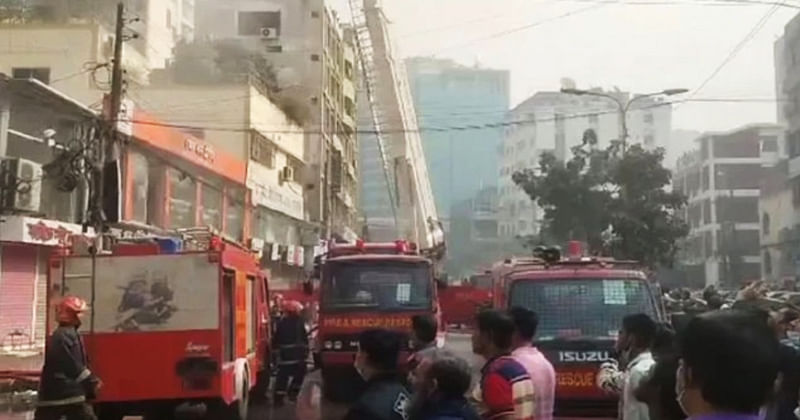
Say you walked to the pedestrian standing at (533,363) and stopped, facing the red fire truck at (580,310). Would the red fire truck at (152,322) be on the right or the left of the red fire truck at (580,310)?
left

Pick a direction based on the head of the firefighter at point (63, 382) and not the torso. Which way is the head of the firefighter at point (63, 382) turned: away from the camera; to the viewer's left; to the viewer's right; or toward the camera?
to the viewer's right

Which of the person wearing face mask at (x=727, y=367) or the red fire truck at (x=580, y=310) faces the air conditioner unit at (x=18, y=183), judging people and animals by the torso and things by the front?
the person wearing face mask

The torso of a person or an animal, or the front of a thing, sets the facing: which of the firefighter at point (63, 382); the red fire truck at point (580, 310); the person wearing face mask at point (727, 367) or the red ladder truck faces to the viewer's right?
the firefighter

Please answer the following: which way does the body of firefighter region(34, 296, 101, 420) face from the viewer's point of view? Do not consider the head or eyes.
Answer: to the viewer's right

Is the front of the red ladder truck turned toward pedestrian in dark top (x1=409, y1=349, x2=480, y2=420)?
yes

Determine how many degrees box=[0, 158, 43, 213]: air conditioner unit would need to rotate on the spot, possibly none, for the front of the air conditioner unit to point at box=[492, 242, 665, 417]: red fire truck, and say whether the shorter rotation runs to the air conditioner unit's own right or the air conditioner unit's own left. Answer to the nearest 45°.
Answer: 0° — it already faces it

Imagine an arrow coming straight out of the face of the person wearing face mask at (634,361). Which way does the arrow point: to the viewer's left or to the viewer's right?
to the viewer's left

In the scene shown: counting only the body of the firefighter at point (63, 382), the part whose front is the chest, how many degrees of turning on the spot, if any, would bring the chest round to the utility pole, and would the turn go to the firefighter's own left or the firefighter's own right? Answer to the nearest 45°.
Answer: approximately 90° to the firefighter's own left

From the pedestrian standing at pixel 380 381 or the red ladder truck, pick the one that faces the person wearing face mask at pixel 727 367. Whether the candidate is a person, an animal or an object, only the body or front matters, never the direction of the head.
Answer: the red ladder truck

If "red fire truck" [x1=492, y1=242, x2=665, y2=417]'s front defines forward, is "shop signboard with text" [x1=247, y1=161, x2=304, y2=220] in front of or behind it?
behind

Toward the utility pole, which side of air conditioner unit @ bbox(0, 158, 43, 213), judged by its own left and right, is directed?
left

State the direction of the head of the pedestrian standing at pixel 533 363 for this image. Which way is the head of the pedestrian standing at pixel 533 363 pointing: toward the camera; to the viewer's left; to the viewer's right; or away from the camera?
away from the camera

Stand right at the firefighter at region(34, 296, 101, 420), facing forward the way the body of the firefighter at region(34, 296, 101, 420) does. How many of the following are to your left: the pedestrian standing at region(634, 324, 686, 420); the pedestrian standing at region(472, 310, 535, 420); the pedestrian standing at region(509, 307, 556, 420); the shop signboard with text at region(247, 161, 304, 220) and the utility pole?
2

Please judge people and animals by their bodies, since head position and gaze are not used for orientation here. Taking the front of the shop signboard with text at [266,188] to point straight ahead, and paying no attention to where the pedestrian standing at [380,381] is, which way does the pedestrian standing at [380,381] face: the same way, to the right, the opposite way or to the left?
the opposite way
